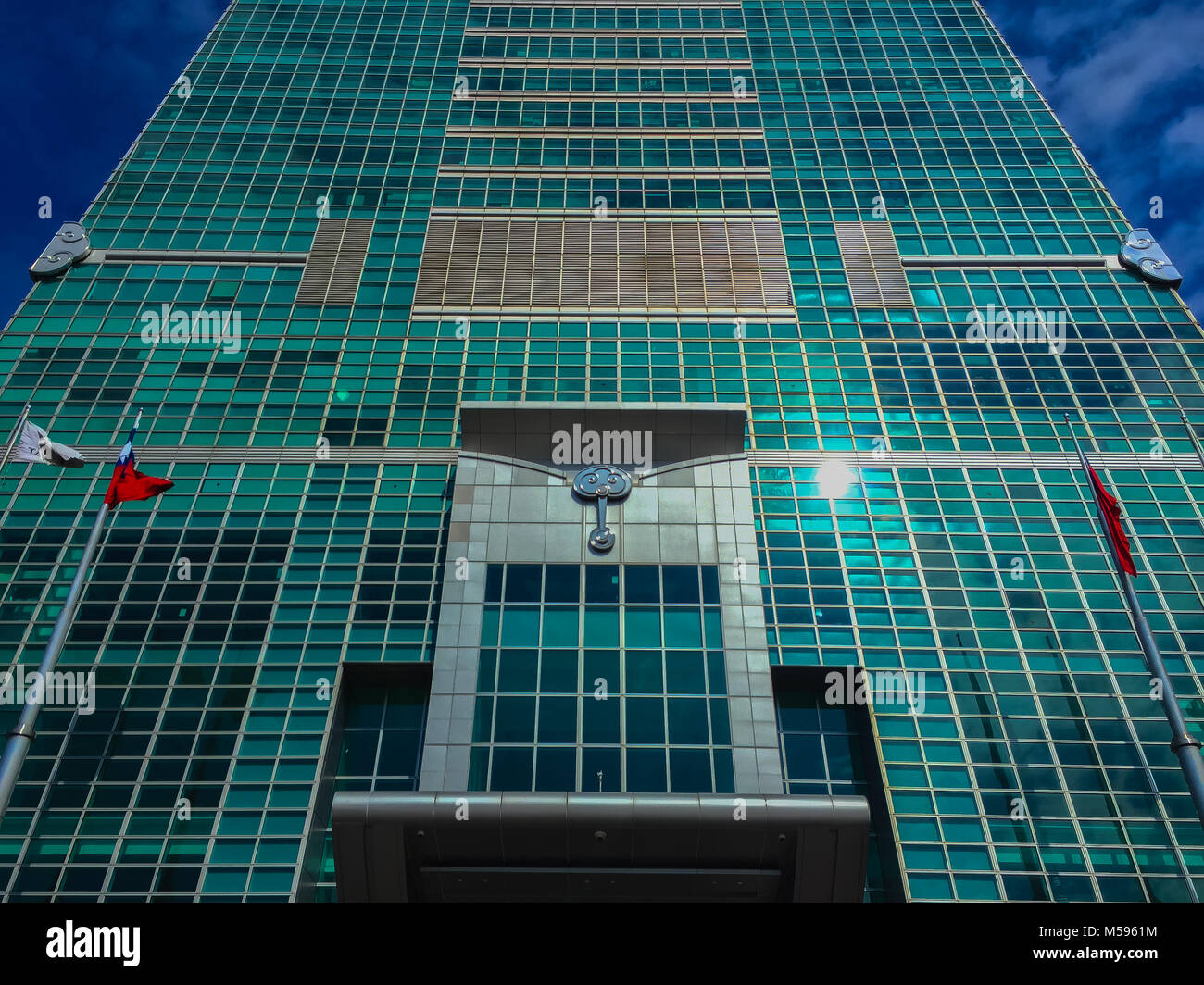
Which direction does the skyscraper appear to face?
toward the camera

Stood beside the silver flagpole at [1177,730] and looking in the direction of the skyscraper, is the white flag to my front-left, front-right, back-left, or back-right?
front-left

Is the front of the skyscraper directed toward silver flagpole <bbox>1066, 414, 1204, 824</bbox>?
no
